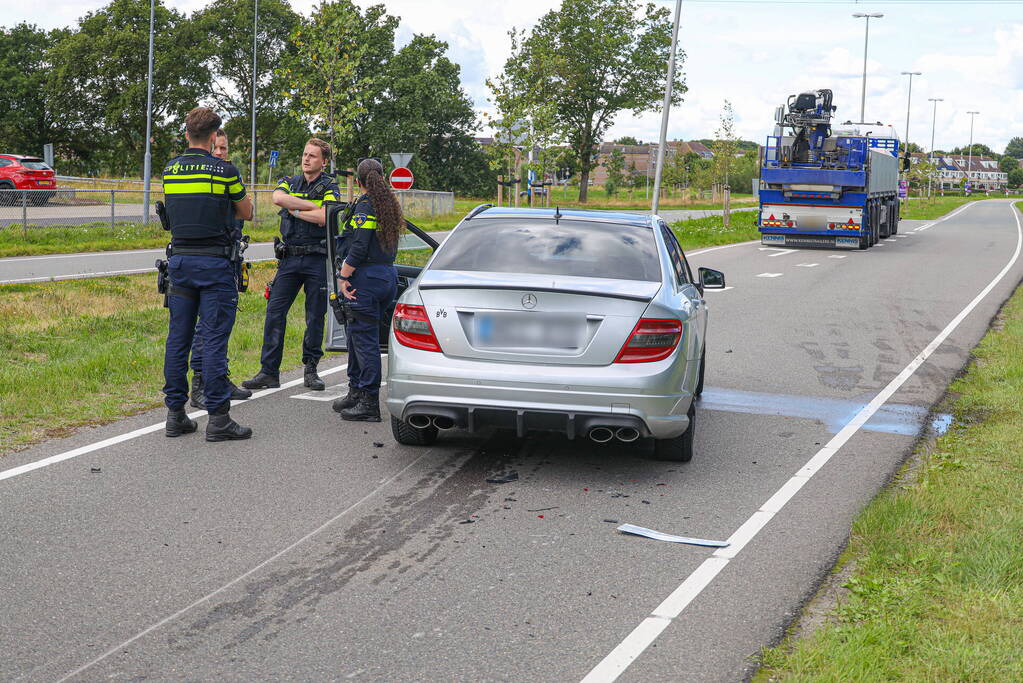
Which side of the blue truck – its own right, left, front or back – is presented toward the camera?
back

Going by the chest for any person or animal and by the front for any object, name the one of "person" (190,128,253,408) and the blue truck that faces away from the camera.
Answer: the blue truck

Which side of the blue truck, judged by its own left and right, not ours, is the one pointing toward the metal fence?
left

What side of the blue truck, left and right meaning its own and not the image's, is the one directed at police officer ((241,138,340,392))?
back

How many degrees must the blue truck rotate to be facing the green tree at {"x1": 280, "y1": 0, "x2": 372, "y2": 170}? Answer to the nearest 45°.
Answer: approximately 90° to its left

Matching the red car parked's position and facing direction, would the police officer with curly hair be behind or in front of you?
behind

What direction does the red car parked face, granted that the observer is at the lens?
facing away from the viewer and to the left of the viewer

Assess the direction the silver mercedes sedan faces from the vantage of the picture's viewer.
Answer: facing away from the viewer

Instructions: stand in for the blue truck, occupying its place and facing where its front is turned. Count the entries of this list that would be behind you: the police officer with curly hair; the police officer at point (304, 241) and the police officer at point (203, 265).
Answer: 3
